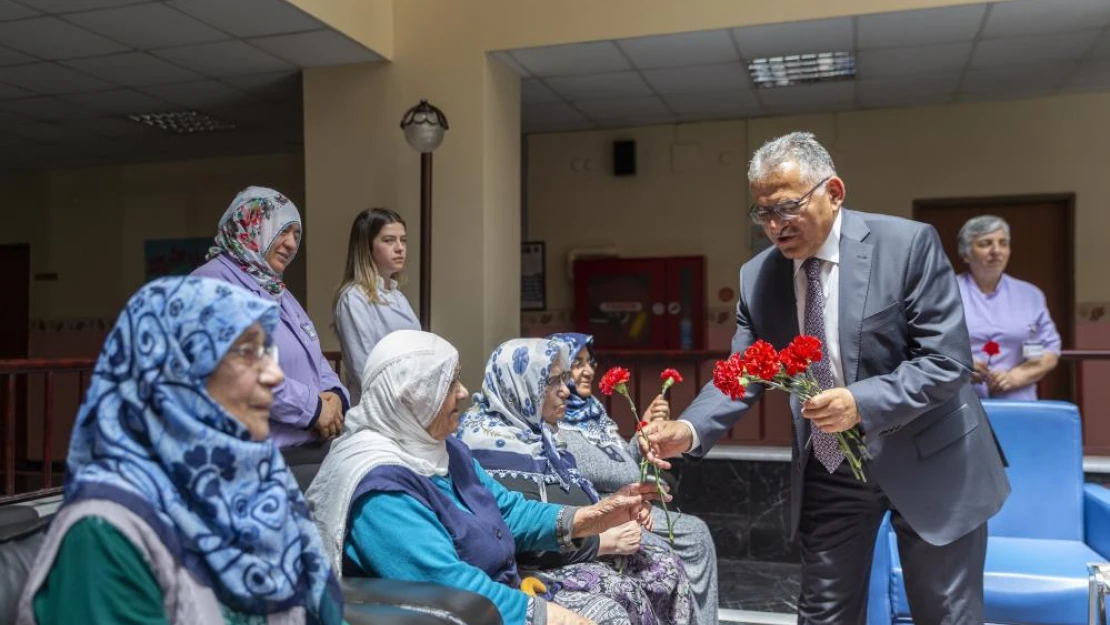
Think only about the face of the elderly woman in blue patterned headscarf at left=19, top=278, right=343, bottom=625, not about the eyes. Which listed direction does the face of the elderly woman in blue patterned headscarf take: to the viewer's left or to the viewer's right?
to the viewer's right

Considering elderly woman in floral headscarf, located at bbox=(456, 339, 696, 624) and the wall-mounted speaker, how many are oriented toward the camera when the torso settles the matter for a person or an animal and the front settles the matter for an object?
1

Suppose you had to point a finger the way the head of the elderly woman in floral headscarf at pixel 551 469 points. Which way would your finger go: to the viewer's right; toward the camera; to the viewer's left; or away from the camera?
to the viewer's right

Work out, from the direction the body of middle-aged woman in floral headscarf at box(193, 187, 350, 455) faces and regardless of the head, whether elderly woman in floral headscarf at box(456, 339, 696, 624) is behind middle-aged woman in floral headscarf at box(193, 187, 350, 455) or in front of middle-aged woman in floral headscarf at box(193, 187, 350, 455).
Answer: in front

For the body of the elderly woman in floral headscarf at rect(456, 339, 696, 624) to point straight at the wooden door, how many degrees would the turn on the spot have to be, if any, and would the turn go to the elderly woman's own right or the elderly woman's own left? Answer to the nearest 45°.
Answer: approximately 45° to the elderly woman's own left

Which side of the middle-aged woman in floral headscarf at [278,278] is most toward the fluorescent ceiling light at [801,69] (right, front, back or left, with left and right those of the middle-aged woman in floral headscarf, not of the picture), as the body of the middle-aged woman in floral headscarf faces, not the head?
left

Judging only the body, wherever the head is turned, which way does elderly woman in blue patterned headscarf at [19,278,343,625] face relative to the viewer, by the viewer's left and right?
facing the viewer and to the right of the viewer

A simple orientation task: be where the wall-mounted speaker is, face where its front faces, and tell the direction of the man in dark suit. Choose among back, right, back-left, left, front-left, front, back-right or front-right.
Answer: front

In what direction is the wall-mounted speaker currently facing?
toward the camera

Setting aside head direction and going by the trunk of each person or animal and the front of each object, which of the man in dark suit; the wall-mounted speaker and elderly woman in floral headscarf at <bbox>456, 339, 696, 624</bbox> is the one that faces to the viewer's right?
the elderly woman in floral headscarf

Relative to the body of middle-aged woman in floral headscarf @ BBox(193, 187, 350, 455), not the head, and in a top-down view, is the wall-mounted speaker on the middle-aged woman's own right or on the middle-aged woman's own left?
on the middle-aged woman's own left

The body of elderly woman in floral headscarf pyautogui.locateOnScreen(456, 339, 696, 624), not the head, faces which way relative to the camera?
to the viewer's right

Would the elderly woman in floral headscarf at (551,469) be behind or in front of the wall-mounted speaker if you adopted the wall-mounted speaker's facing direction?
in front

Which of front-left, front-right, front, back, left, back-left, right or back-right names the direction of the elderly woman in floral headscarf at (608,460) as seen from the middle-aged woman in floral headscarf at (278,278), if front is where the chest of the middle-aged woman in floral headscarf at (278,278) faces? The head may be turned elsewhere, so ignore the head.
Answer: front-left

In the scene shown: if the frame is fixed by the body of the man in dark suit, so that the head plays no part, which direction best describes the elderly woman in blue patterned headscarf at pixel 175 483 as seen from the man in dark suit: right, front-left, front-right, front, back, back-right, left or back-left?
front

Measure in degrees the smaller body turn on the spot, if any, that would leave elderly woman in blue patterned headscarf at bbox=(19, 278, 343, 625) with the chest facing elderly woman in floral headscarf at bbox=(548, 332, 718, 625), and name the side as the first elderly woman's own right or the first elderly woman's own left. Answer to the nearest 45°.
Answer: approximately 90° to the first elderly woman's own left

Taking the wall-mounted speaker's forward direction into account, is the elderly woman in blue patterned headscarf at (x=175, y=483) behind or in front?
in front

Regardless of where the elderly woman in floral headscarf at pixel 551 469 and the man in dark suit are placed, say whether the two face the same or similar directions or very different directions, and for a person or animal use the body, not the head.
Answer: very different directions
